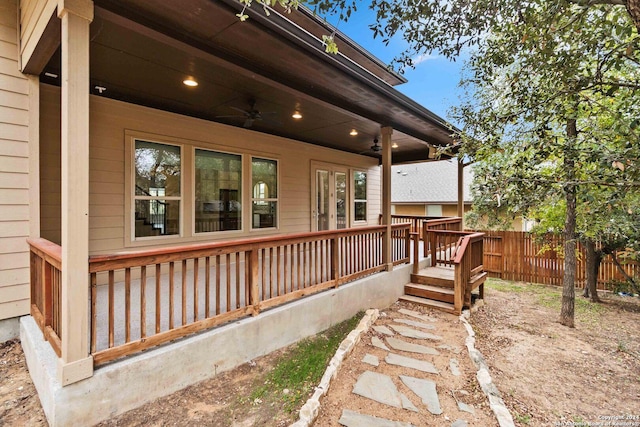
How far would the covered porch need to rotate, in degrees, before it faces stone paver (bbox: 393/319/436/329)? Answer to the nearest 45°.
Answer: approximately 45° to its left

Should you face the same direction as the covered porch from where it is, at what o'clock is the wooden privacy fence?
The wooden privacy fence is roughly at 10 o'clock from the covered porch.

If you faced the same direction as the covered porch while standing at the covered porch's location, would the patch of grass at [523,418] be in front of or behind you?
in front

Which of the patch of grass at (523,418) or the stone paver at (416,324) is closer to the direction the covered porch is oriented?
the patch of grass

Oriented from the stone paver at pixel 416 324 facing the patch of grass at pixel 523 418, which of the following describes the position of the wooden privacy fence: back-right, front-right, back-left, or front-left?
back-left

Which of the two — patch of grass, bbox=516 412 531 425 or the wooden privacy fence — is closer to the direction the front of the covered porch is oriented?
the patch of grass

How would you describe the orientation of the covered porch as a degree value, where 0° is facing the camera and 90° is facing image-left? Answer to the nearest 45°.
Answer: approximately 315°

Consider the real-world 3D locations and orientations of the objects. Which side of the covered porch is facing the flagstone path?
front
